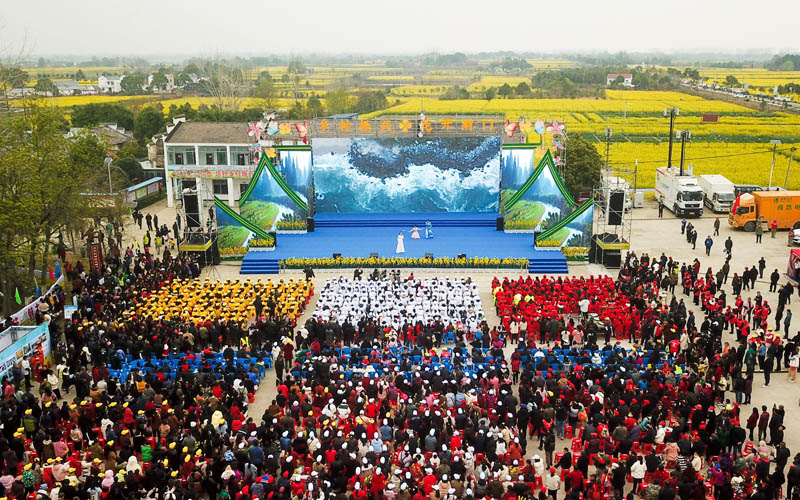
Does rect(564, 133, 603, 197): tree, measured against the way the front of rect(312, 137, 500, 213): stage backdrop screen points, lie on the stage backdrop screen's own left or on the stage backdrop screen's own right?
on the stage backdrop screen's own left

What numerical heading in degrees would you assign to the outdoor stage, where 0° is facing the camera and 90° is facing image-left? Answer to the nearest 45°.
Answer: approximately 0°

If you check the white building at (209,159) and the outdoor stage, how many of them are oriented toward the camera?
2

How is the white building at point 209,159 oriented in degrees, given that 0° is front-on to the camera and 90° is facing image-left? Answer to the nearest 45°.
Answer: approximately 0°

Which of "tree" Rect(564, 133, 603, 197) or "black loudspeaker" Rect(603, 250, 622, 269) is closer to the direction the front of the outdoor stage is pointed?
the black loudspeaker

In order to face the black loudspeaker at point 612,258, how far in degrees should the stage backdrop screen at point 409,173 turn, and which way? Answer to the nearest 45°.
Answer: approximately 45° to its left

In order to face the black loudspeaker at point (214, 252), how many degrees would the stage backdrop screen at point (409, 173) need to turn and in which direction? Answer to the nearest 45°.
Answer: approximately 45° to its right
